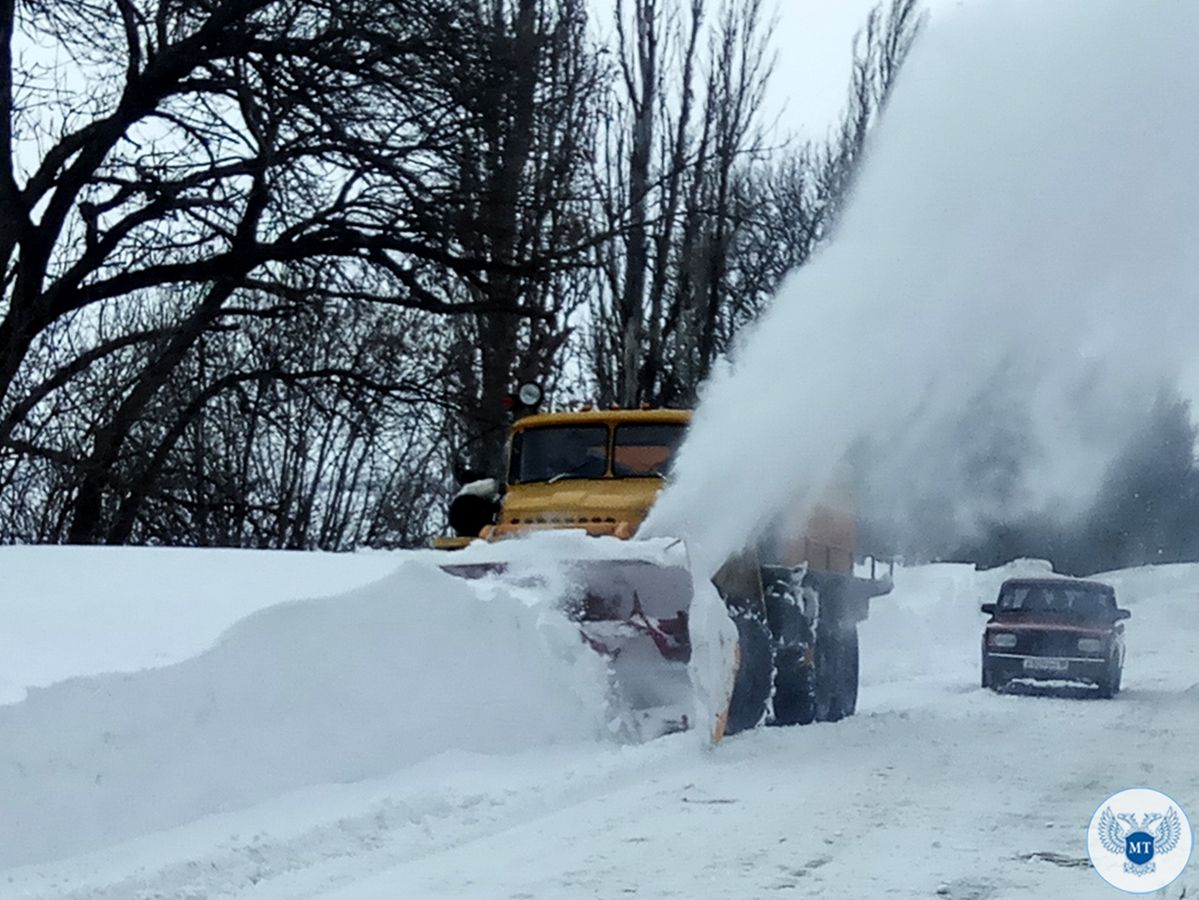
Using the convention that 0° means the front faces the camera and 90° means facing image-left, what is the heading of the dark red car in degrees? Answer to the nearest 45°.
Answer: approximately 0°

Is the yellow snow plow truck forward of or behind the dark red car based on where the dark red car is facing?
forward
